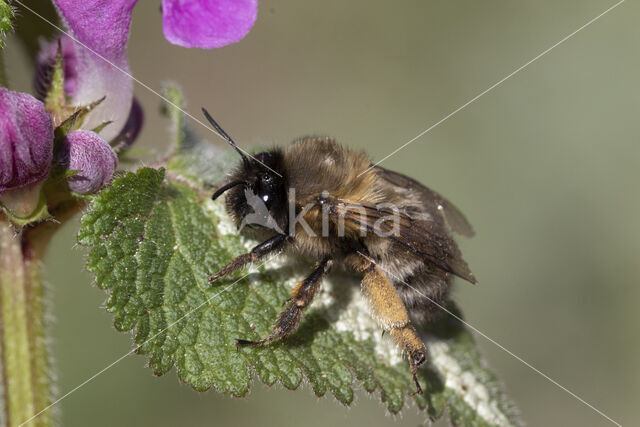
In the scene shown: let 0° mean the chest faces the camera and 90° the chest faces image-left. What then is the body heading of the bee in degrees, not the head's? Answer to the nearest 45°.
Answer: approximately 90°

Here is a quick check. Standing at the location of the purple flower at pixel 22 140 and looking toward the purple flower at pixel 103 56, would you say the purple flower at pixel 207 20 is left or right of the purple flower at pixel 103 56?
right
